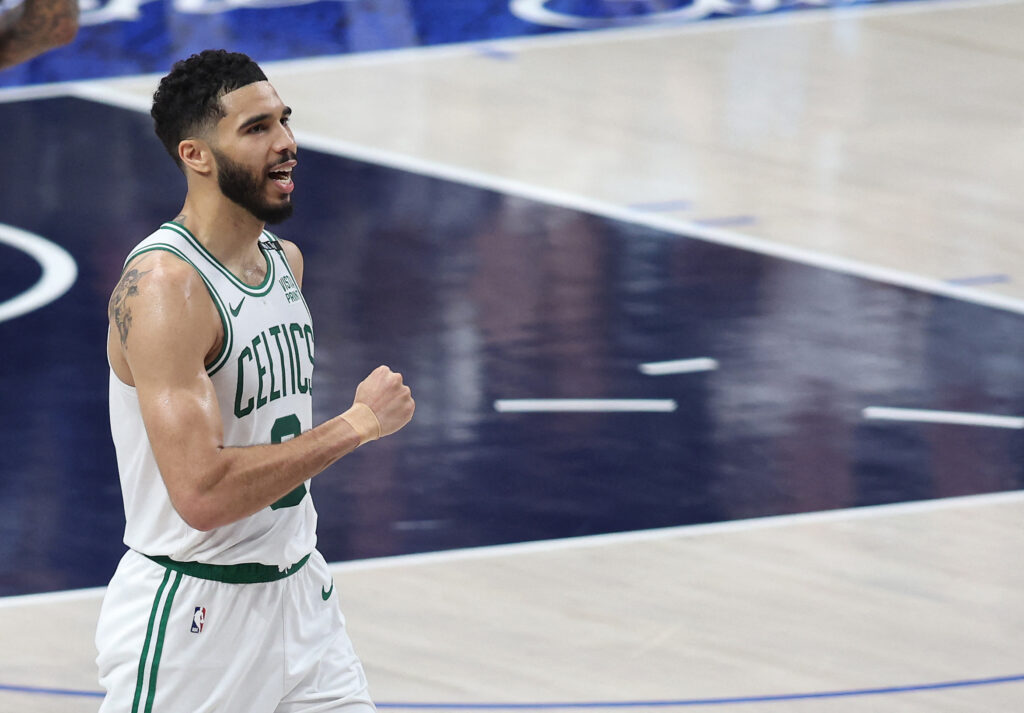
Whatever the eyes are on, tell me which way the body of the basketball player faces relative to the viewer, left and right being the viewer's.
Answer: facing the viewer and to the right of the viewer
